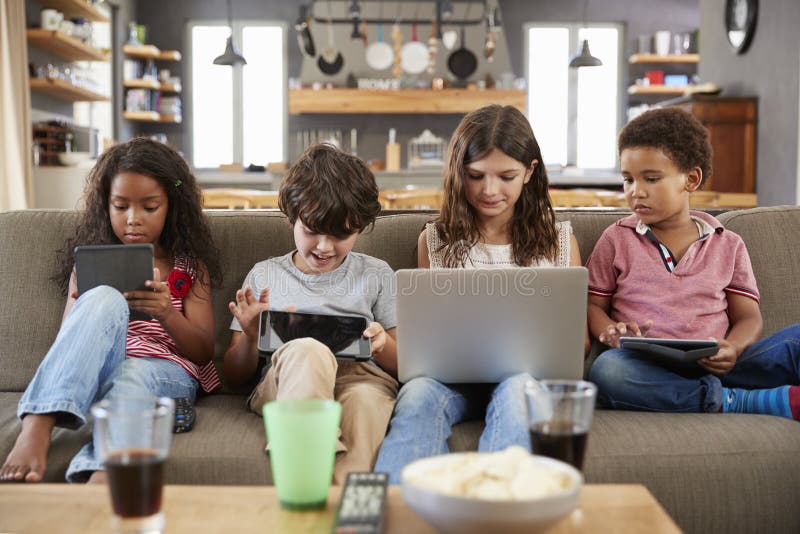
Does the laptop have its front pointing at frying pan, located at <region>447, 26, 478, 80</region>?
yes

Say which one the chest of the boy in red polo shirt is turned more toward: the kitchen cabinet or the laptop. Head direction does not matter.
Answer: the laptop

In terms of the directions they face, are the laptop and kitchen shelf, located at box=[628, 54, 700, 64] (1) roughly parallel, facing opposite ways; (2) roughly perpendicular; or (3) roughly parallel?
roughly parallel, facing opposite ways

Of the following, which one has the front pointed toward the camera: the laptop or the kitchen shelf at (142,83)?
the kitchen shelf

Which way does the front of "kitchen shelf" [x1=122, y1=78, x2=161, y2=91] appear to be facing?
toward the camera

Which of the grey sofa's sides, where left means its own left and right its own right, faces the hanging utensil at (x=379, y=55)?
back

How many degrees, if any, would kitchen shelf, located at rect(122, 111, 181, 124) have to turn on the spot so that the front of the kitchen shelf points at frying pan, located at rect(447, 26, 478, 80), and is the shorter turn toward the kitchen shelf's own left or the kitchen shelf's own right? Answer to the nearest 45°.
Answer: approximately 90° to the kitchen shelf's own left

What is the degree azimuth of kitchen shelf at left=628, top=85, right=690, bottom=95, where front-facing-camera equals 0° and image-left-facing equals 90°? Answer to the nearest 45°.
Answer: approximately 0°

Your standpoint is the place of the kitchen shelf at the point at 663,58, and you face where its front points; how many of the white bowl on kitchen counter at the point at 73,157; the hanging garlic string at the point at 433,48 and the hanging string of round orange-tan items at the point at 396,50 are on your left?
0

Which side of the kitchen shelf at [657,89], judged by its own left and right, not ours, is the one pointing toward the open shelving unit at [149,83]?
right

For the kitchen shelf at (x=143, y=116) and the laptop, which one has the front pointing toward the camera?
the kitchen shelf

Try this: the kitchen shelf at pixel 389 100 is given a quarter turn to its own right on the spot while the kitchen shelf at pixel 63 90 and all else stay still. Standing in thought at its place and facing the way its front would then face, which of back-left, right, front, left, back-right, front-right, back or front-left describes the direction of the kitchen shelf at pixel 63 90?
front-left

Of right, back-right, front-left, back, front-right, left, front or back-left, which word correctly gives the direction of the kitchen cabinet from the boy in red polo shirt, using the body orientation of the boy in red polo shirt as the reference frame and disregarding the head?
back

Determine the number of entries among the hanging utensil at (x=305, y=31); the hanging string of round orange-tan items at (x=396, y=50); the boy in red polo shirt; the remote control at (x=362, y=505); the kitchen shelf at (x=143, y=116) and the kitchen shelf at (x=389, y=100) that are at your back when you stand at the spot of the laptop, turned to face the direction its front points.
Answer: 1

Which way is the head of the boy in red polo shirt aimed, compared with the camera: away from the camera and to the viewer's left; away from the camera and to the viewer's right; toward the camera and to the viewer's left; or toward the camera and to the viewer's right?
toward the camera and to the viewer's left

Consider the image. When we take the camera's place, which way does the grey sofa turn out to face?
facing the viewer

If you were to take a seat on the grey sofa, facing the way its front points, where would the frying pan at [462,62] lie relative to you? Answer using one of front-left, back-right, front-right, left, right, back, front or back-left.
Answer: back

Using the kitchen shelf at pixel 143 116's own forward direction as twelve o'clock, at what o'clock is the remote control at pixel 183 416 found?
The remote control is roughly at 12 o'clock from the kitchen shelf.

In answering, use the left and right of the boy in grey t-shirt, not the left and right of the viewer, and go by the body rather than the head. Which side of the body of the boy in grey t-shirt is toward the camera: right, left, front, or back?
front

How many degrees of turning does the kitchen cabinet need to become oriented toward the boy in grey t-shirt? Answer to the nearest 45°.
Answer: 0° — it already faces them

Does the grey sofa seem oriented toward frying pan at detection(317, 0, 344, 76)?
no

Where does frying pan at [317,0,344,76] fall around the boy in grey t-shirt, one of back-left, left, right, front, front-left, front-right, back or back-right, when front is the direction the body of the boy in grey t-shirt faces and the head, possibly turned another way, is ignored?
back
